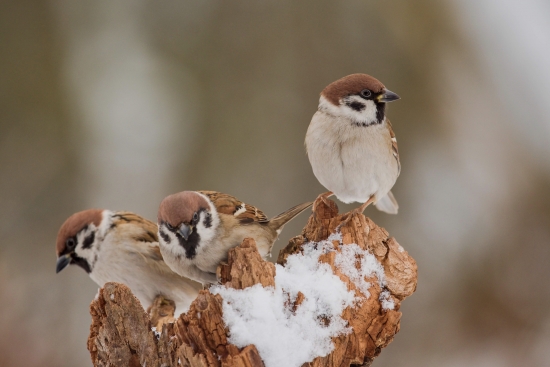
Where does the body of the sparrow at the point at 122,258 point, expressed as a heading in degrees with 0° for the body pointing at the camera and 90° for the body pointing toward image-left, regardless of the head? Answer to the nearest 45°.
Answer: approximately 90°

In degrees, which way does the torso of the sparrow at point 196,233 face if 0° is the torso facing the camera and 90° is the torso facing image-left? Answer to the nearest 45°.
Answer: approximately 45°

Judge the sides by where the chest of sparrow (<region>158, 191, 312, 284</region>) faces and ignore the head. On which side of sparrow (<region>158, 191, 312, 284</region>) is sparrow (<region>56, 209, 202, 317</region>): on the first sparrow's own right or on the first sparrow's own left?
on the first sparrow's own right

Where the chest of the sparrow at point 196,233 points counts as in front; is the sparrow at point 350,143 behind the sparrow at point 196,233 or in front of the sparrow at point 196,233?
behind
